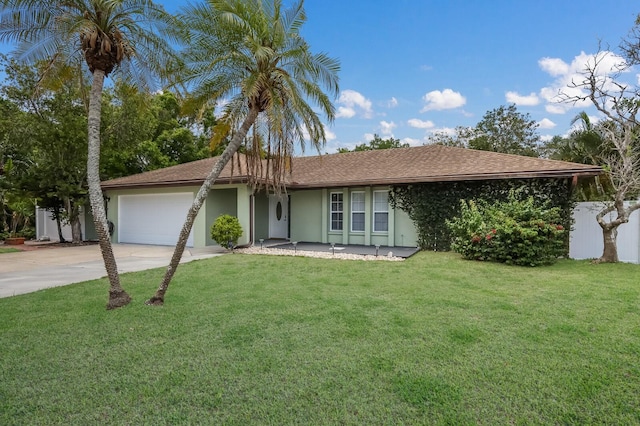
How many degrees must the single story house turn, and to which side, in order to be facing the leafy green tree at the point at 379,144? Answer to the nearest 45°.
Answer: approximately 180°

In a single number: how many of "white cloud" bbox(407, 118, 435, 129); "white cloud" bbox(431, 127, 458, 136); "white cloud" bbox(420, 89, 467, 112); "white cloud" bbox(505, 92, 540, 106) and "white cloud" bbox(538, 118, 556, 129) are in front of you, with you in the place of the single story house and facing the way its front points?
0

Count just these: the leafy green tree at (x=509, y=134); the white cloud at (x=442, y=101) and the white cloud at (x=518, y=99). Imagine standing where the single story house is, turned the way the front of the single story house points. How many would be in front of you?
0

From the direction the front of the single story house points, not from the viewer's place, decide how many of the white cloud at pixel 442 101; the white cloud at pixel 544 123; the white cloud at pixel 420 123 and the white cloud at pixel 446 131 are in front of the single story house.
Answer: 0

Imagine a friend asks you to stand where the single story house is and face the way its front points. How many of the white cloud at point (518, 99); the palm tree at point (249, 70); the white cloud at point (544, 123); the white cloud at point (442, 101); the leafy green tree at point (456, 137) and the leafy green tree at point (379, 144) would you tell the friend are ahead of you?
1

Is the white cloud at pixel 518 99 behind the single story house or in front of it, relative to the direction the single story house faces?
behind

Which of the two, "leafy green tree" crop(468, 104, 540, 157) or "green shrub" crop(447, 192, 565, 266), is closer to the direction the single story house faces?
the green shrub

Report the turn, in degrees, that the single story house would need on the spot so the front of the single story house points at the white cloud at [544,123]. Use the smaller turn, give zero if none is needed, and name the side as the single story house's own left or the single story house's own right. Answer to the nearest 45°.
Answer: approximately 135° to the single story house's own left

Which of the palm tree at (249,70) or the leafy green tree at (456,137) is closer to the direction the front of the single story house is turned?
the palm tree

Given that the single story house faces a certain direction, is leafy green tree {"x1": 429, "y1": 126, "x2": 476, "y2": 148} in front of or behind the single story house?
behind

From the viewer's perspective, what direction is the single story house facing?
toward the camera

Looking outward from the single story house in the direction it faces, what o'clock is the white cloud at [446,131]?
The white cloud is roughly at 7 o'clock from the single story house.

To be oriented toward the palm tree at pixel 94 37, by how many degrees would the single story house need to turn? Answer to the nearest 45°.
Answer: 0° — it already faces it

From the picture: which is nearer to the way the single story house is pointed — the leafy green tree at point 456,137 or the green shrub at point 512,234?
the green shrub

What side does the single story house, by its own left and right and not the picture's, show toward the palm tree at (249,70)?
front

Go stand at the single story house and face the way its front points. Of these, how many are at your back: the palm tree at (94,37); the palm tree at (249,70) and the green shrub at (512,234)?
0

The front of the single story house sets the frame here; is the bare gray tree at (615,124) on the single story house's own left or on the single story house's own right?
on the single story house's own left

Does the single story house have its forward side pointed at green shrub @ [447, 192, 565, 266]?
no

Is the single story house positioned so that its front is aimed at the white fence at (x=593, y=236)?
no
